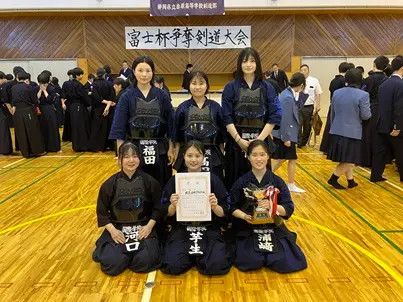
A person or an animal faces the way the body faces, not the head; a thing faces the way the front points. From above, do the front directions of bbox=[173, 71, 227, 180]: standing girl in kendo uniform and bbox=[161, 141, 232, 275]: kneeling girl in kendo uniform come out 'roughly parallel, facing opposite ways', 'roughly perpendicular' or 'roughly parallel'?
roughly parallel

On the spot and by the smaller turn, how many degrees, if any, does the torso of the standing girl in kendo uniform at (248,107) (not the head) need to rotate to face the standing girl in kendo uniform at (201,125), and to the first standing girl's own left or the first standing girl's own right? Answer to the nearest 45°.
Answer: approximately 90° to the first standing girl's own right

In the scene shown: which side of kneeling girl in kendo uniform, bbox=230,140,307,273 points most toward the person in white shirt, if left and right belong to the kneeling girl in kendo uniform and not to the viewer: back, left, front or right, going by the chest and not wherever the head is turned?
back

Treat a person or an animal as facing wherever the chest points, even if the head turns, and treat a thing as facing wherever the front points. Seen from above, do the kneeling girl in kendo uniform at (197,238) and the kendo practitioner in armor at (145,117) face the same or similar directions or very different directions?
same or similar directions

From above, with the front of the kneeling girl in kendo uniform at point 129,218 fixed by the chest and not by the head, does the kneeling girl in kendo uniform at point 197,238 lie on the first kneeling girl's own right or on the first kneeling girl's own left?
on the first kneeling girl's own left

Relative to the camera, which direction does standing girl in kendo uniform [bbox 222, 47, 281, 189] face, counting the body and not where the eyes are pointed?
toward the camera

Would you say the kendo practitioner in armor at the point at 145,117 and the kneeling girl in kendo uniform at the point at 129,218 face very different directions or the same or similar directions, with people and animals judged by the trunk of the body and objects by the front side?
same or similar directions

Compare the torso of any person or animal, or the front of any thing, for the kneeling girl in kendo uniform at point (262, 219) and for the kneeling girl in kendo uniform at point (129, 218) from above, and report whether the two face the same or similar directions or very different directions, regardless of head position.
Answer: same or similar directions

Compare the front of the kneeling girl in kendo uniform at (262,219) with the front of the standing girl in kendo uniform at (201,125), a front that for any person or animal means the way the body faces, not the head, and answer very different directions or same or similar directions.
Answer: same or similar directions

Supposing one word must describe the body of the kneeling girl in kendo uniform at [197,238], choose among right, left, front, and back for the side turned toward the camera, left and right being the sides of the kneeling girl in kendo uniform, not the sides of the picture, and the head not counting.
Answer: front

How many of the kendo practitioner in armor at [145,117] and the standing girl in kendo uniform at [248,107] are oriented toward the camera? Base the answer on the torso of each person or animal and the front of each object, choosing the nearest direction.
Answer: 2

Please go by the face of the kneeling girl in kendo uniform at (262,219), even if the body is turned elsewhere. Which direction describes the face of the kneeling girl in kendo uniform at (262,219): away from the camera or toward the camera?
toward the camera

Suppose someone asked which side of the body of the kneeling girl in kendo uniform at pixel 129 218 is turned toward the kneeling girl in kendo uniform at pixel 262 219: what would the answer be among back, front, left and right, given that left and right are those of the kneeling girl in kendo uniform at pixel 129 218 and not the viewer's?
left

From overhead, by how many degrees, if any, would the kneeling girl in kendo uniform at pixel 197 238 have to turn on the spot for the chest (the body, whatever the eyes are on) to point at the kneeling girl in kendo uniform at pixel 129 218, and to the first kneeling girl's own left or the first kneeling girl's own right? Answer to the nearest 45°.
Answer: approximately 90° to the first kneeling girl's own right
